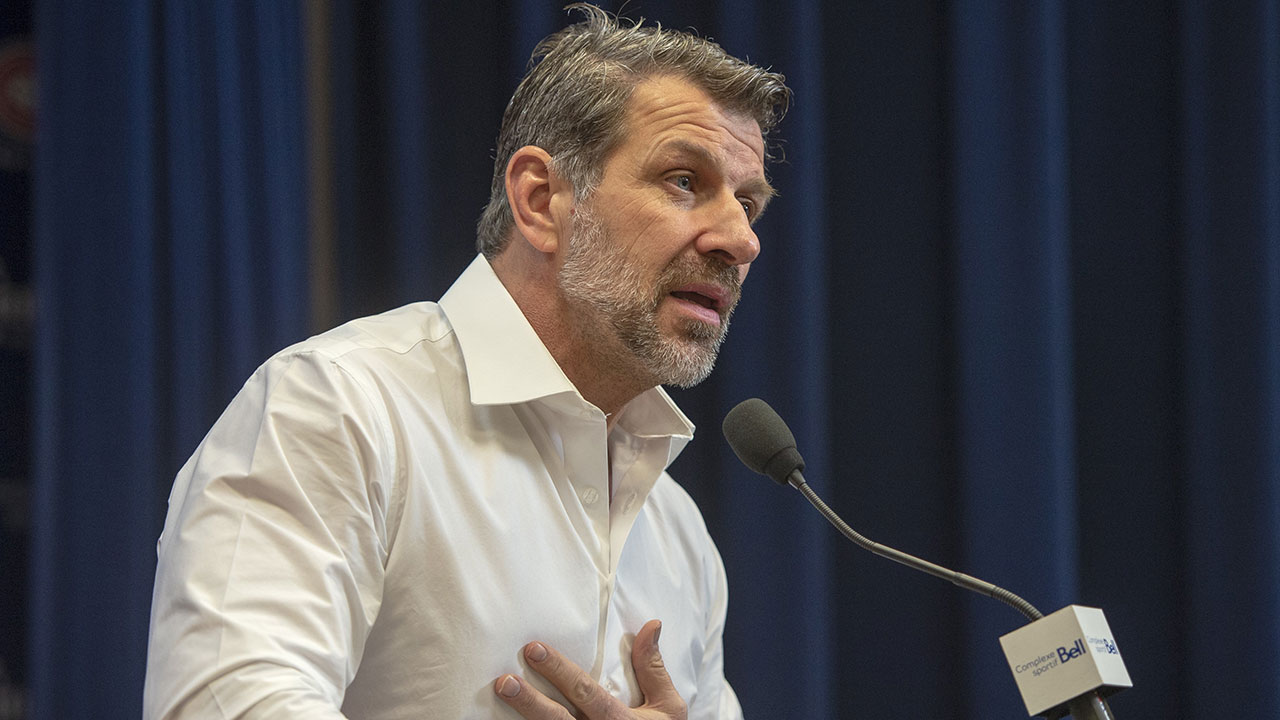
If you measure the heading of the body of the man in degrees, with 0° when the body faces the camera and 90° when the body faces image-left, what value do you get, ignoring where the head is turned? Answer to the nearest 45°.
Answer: approximately 315°

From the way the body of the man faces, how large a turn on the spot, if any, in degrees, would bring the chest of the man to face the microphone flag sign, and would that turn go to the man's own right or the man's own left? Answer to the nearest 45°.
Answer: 0° — they already face it
